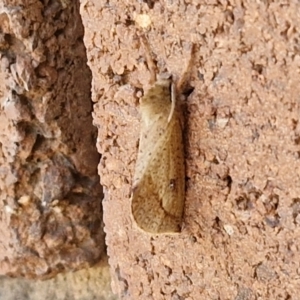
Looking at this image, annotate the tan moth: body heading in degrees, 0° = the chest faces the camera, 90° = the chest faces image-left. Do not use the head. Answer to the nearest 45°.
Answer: approximately 180°
